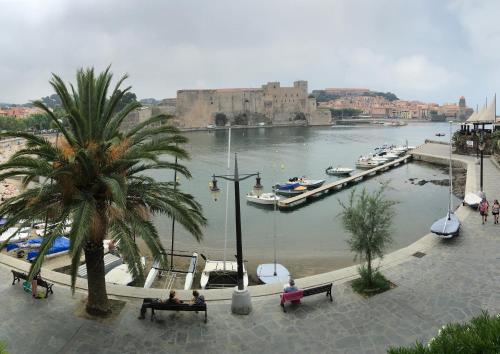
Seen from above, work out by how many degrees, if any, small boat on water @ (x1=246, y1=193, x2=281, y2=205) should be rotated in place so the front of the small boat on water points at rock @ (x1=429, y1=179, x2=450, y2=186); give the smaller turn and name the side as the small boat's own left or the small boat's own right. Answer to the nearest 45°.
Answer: approximately 135° to the small boat's own right

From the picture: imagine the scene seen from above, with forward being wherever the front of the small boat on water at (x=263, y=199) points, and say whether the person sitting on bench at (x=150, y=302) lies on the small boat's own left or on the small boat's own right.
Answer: on the small boat's own left

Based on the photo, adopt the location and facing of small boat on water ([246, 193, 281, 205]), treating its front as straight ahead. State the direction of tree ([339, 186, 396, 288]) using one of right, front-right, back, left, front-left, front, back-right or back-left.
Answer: left

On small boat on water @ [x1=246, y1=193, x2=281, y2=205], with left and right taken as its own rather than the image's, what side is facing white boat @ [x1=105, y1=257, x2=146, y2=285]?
left

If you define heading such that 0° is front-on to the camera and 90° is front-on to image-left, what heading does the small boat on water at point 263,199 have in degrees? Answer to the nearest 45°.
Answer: approximately 90°

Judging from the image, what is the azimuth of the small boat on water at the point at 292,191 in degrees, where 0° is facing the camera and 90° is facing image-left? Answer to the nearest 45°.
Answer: approximately 90°

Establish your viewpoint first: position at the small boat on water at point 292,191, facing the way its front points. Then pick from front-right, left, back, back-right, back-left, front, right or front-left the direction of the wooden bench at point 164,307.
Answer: left

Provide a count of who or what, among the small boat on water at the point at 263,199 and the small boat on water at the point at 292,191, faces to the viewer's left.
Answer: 2

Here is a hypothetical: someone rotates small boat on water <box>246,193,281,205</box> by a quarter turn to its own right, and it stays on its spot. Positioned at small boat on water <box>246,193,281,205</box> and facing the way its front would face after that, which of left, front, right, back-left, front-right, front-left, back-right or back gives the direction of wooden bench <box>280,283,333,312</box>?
back

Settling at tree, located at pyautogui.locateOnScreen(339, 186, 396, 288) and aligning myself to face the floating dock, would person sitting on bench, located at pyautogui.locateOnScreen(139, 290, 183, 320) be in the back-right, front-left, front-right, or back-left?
back-left

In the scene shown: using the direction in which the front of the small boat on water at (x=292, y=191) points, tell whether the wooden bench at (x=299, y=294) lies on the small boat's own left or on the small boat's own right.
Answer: on the small boat's own left

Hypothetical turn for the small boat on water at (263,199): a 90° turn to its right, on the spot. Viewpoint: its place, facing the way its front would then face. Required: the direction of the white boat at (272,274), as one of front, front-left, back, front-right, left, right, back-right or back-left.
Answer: back
